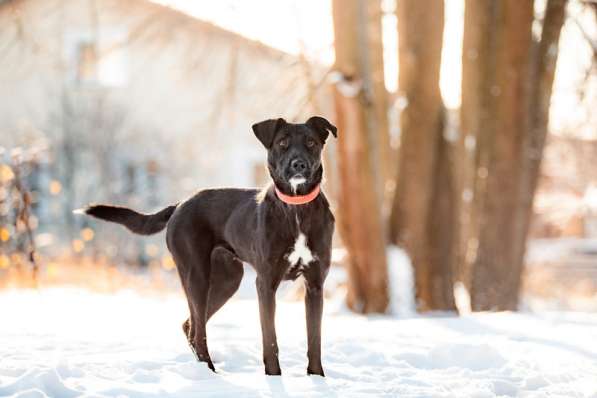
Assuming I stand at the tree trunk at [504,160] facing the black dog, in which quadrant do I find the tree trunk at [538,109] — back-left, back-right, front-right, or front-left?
back-left

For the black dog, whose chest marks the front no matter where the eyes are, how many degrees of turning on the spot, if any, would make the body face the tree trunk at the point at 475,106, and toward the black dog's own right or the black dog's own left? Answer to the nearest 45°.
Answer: approximately 90° to the black dog's own left

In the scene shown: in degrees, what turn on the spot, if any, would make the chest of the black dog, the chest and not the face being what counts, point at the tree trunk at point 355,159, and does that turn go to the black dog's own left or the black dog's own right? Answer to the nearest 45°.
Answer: approximately 135° to the black dog's own left

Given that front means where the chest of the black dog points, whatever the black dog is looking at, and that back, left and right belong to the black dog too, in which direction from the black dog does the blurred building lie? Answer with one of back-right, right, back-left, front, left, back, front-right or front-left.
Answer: back-left

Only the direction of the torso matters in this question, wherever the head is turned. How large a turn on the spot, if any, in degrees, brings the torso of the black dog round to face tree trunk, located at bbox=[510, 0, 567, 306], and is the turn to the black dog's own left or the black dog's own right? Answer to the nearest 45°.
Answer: approximately 90° to the black dog's own left

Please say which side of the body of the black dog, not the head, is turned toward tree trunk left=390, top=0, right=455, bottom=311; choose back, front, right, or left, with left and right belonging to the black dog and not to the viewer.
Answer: left

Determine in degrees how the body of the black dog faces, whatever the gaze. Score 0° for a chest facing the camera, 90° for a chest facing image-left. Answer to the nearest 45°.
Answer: approximately 315°

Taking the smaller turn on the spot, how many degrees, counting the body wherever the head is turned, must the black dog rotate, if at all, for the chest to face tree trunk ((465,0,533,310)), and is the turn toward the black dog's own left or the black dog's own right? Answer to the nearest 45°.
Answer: approximately 90° to the black dog's own left

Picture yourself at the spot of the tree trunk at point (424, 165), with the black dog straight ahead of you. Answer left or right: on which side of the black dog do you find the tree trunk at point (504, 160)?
left
